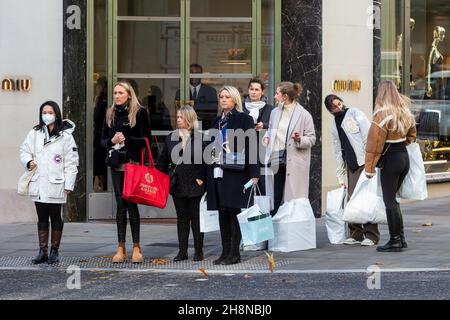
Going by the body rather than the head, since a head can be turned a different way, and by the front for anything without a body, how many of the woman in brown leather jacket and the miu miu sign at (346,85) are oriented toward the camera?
1

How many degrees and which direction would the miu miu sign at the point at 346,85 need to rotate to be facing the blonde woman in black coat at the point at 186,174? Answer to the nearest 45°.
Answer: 0° — it already faces them

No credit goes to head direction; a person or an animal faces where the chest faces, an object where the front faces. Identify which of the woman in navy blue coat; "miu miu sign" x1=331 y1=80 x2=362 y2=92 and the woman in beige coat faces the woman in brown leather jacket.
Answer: the miu miu sign

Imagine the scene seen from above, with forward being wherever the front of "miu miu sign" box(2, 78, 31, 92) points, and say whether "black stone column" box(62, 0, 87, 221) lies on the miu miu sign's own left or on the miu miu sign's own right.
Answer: on the miu miu sign's own left

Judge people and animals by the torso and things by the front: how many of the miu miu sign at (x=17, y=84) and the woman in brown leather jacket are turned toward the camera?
1

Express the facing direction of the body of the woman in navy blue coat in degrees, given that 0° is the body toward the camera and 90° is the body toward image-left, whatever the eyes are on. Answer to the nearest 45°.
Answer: approximately 45°

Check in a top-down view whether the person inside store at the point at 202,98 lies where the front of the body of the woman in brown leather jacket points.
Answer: yes

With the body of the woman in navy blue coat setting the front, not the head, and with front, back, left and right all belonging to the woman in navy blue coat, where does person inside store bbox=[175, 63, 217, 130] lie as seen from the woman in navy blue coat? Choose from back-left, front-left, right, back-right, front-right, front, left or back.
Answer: back-right

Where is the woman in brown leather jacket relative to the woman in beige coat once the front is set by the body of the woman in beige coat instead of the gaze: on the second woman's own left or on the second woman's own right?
on the second woman's own left

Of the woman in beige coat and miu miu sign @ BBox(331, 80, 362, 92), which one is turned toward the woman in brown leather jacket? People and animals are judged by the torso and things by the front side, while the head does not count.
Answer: the miu miu sign
